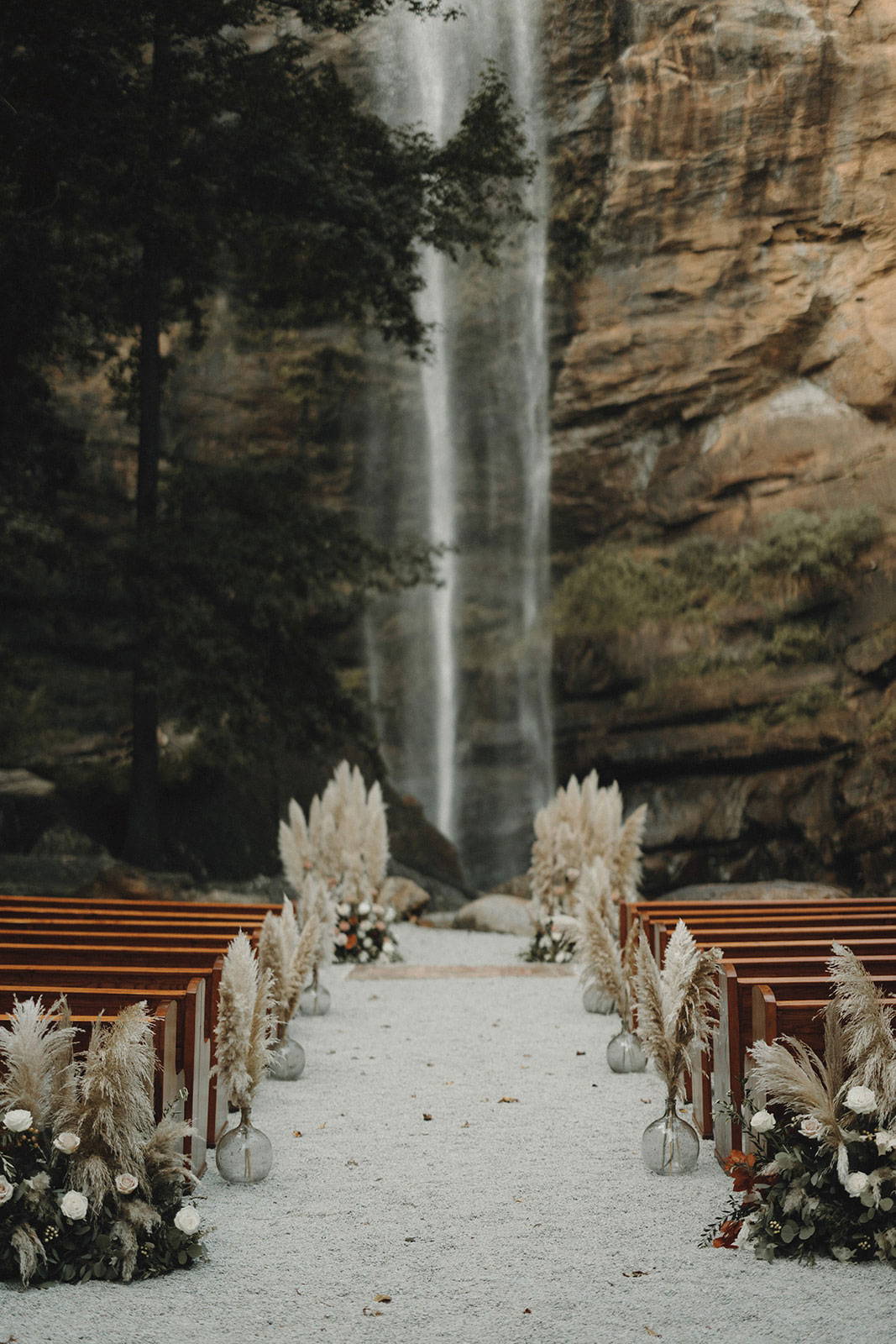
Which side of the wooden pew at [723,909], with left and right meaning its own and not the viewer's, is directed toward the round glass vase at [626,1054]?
back

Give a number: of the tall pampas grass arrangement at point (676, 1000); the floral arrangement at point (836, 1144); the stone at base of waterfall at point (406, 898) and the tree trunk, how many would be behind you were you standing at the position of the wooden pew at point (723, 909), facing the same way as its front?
2

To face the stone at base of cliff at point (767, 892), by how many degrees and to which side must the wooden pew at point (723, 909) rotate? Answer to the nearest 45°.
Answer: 0° — it already faces it

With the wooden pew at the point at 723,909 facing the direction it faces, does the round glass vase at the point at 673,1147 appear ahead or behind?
behind

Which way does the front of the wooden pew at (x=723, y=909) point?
away from the camera

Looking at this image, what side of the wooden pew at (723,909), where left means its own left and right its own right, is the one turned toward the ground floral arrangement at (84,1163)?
back

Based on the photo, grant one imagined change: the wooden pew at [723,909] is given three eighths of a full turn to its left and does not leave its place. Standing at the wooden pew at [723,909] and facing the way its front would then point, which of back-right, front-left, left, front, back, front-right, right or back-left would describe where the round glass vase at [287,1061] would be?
front
